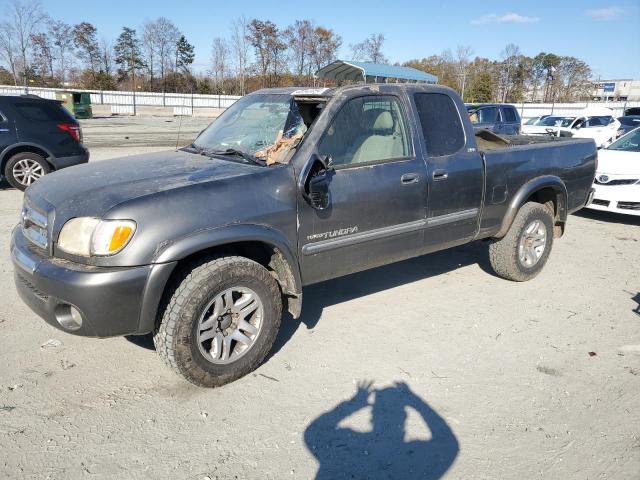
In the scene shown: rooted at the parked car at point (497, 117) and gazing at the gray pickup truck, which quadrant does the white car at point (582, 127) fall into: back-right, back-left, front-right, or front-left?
back-left

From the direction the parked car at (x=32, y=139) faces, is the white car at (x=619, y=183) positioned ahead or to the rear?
to the rear

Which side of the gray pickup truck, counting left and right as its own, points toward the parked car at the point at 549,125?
back

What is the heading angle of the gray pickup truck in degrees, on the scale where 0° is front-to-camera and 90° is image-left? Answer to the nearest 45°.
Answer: approximately 45°

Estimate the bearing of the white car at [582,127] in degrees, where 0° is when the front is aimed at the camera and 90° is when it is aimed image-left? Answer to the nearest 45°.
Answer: approximately 45°

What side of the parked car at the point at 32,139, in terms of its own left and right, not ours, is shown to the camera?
left

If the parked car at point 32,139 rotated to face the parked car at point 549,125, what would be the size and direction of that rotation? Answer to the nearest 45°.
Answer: approximately 180°

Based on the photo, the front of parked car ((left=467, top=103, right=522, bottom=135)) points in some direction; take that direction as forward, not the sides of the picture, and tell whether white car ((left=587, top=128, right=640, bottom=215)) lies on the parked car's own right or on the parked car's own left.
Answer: on the parked car's own left

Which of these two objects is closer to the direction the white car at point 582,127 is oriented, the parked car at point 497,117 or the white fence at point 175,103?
the parked car
